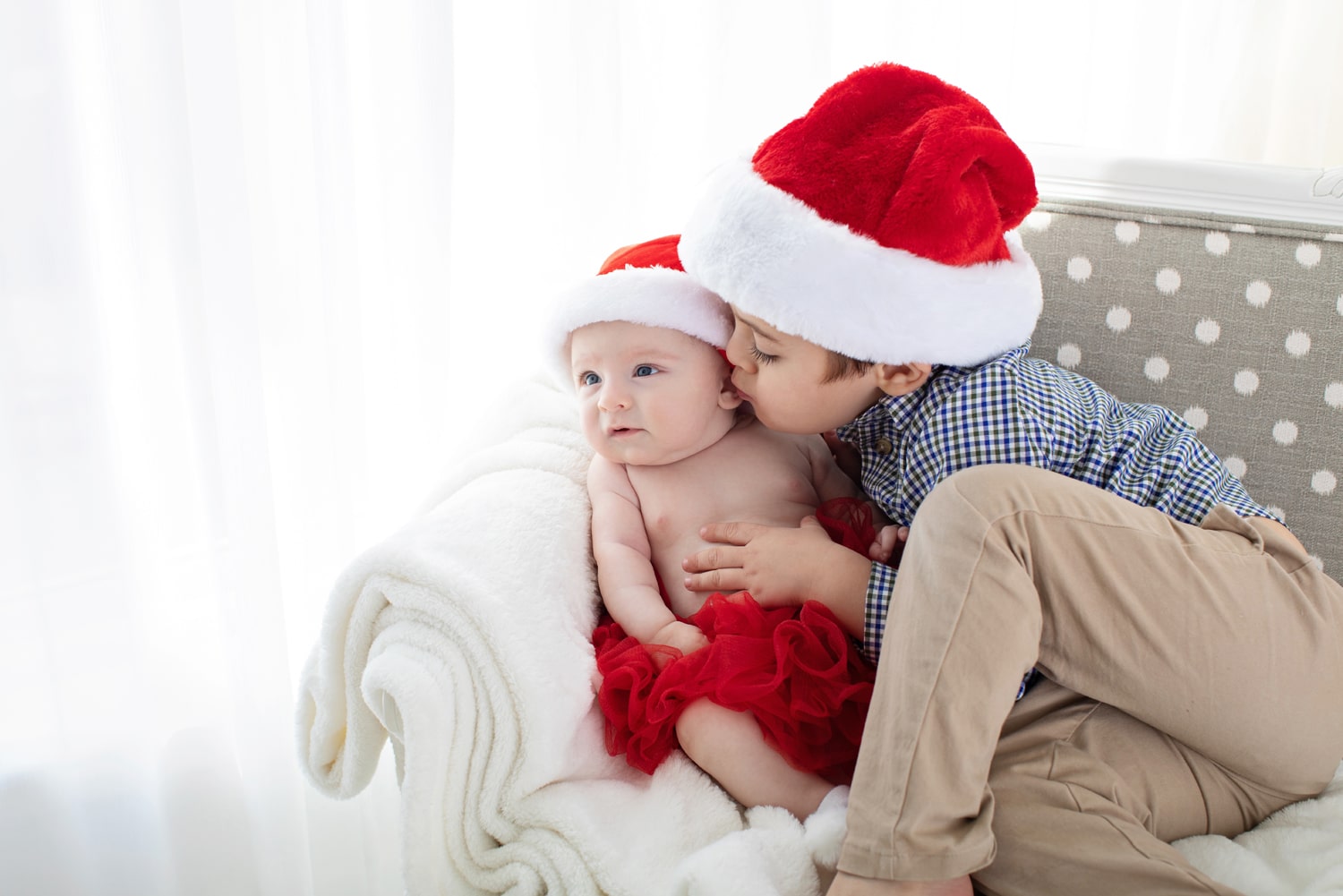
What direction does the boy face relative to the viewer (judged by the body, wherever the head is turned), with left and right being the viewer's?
facing to the left of the viewer

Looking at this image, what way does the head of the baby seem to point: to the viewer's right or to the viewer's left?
to the viewer's left

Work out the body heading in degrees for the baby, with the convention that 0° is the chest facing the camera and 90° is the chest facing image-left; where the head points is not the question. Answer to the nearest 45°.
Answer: approximately 0°
